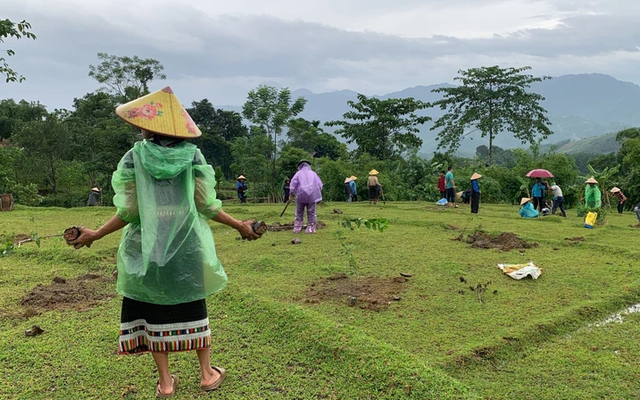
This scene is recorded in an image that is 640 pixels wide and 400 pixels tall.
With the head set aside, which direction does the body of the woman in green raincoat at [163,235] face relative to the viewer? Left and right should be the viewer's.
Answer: facing away from the viewer

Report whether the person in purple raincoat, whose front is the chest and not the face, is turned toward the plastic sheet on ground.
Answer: no

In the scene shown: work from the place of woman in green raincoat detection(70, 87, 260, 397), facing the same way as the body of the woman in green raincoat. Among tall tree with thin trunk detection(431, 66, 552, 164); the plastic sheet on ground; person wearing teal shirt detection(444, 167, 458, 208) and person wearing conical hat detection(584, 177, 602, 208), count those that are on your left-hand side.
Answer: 0

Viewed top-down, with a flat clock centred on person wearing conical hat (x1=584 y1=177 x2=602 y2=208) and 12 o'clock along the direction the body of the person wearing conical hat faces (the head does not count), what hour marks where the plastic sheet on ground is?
The plastic sheet on ground is roughly at 12 o'clock from the person wearing conical hat.

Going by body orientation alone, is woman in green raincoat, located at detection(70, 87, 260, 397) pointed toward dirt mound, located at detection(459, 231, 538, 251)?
no

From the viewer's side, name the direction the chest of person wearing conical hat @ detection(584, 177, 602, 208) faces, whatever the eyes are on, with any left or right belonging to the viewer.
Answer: facing the viewer
